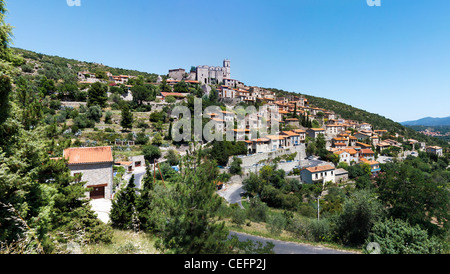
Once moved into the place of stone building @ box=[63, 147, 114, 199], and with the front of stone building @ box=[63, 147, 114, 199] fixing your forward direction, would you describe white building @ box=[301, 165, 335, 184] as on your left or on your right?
on your left

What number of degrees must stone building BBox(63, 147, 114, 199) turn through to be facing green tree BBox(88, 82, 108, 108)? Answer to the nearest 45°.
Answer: approximately 180°

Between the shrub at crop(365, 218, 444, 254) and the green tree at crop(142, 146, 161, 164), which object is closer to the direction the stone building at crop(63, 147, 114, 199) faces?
the shrub

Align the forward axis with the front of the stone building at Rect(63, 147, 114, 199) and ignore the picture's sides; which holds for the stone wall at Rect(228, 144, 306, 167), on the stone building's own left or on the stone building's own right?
on the stone building's own left

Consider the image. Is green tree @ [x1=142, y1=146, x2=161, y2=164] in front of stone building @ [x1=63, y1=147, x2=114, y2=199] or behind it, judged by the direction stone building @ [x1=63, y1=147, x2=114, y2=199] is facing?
behind

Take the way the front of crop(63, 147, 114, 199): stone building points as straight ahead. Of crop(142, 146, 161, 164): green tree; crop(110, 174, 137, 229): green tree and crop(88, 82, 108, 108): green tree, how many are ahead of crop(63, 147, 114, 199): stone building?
1

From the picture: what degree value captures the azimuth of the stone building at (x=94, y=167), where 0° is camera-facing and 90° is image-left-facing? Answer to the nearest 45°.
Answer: approximately 0°

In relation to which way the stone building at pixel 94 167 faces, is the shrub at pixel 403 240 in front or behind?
in front
